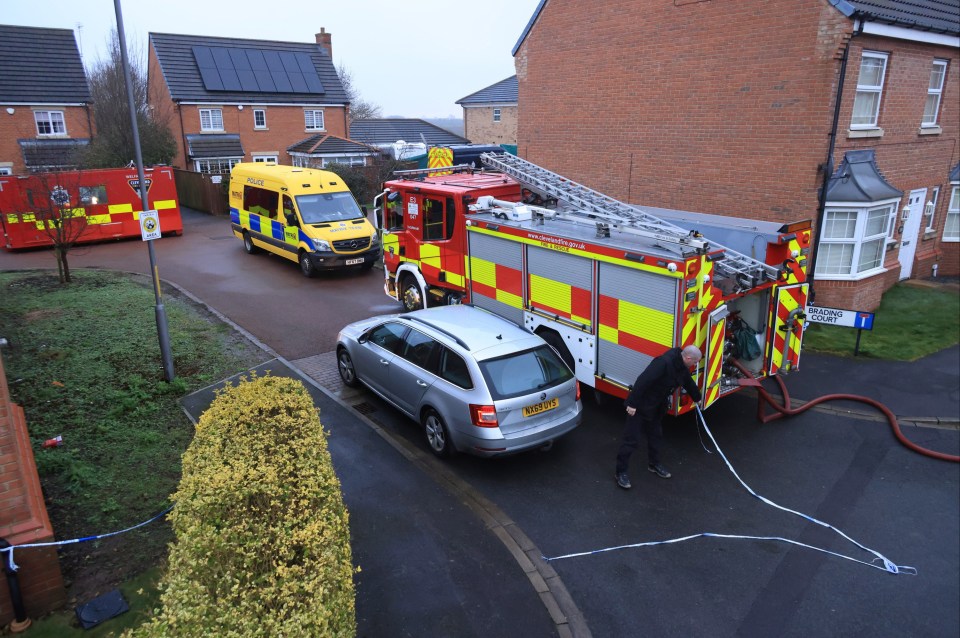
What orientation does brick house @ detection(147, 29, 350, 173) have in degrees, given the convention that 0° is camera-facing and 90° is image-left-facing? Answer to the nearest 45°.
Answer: approximately 0°

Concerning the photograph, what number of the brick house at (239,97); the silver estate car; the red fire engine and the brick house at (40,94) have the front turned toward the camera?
2

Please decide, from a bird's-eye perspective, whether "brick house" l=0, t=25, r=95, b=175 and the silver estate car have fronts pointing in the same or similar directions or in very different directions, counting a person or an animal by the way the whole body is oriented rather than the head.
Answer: very different directions

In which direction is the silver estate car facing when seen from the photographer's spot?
facing away from the viewer and to the left of the viewer

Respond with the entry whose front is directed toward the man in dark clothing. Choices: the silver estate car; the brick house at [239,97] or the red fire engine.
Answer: the brick house

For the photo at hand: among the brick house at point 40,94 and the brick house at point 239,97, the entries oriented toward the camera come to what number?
2

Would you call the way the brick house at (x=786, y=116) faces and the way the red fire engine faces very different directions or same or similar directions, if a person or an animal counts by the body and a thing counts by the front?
very different directions

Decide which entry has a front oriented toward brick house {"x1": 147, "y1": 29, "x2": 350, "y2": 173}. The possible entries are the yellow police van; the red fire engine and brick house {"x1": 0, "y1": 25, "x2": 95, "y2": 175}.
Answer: the red fire engine

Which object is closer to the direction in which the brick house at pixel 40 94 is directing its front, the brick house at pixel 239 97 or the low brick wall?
the low brick wall

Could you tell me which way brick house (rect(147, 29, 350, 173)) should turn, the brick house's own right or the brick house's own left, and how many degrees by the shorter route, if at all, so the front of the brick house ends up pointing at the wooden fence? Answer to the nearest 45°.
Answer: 0° — it already faces it
